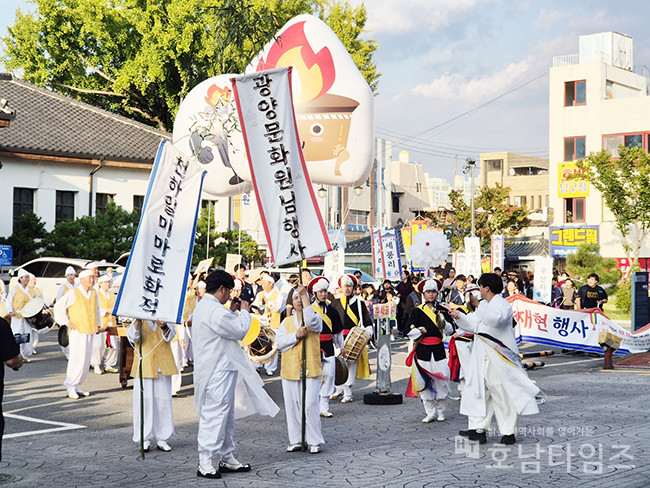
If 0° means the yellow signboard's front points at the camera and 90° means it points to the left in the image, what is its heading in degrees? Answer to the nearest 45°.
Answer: approximately 0°

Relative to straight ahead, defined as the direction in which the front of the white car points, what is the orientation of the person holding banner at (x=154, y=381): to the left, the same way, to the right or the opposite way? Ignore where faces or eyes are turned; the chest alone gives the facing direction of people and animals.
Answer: to the left

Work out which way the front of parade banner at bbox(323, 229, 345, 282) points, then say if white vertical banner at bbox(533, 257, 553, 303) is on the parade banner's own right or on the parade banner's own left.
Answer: on the parade banner's own left

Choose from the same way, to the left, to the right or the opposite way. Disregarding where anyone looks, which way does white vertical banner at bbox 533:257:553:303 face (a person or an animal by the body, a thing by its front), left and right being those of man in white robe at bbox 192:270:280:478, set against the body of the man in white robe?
to the right

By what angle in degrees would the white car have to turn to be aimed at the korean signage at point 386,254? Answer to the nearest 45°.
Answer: approximately 135° to its left

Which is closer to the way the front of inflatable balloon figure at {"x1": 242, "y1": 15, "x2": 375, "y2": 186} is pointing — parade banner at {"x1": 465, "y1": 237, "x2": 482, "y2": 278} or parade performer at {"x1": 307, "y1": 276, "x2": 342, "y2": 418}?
the parade performer

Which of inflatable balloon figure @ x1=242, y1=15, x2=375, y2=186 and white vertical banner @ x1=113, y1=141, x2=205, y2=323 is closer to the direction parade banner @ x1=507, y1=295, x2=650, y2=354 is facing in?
the white vertical banner

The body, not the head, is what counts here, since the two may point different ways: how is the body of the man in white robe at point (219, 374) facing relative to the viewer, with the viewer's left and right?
facing to the right of the viewer
